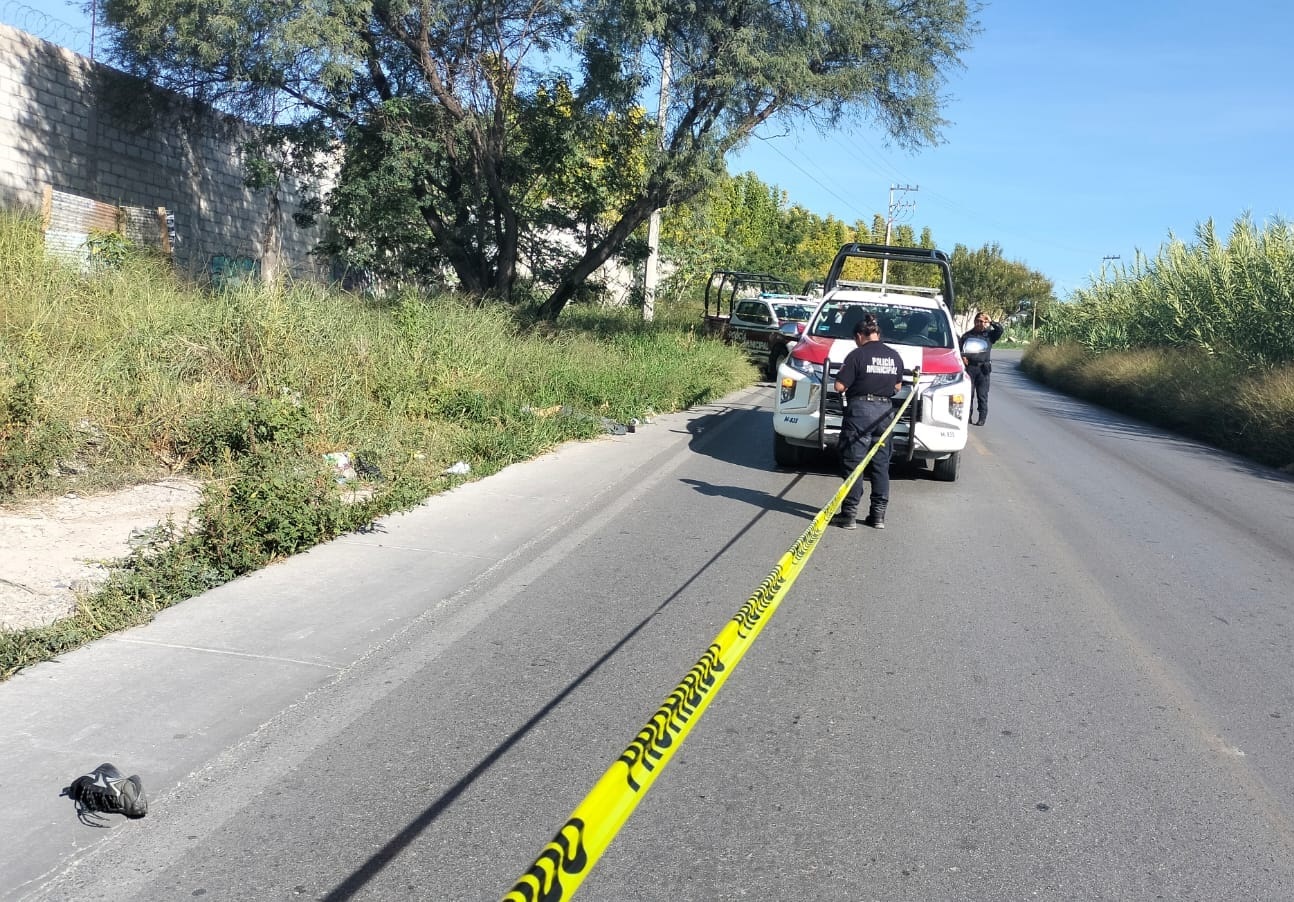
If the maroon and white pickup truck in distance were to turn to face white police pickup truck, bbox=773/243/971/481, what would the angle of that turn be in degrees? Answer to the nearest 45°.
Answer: approximately 45° to its right

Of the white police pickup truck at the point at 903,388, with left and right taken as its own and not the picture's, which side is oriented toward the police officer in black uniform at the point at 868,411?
front

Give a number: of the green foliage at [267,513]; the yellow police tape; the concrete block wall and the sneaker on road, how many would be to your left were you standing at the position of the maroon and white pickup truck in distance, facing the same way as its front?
0

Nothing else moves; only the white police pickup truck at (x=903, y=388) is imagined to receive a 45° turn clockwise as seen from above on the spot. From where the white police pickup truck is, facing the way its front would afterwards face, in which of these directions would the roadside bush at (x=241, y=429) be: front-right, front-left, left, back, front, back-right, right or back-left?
front

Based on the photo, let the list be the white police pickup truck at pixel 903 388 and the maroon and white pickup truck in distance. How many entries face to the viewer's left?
0

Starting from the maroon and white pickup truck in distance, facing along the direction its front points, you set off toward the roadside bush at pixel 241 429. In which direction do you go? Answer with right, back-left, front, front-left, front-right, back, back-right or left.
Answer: front-right

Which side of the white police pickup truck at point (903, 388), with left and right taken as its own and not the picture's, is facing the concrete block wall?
right

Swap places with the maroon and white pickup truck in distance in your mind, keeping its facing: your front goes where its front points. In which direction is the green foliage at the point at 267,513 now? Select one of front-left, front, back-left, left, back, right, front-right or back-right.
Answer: front-right

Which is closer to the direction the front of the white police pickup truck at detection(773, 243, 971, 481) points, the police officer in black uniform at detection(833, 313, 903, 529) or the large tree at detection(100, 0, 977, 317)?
the police officer in black uniform

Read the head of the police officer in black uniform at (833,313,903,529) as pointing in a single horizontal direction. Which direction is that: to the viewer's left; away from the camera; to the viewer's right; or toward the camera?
away from the camera

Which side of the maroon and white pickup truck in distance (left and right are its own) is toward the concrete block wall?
right

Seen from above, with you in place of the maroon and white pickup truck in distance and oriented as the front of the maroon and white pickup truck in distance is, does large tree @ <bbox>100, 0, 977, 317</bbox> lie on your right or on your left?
on your right

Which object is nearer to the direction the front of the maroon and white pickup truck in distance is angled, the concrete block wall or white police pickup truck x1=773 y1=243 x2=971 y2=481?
the white police pickup truck

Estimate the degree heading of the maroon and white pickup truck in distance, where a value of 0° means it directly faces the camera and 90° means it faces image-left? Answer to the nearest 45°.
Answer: approximately 315°

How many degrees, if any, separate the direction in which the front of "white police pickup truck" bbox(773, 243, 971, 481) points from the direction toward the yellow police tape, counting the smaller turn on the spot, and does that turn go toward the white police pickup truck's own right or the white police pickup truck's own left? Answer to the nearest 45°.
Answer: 0° — it already faces it

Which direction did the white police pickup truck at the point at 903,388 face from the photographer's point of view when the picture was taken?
facing the viewer

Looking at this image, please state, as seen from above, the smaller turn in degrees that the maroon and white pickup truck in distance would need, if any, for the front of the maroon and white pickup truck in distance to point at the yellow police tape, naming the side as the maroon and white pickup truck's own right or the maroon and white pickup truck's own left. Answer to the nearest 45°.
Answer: approximately 45° to the maroon and white pickup truck's own right
